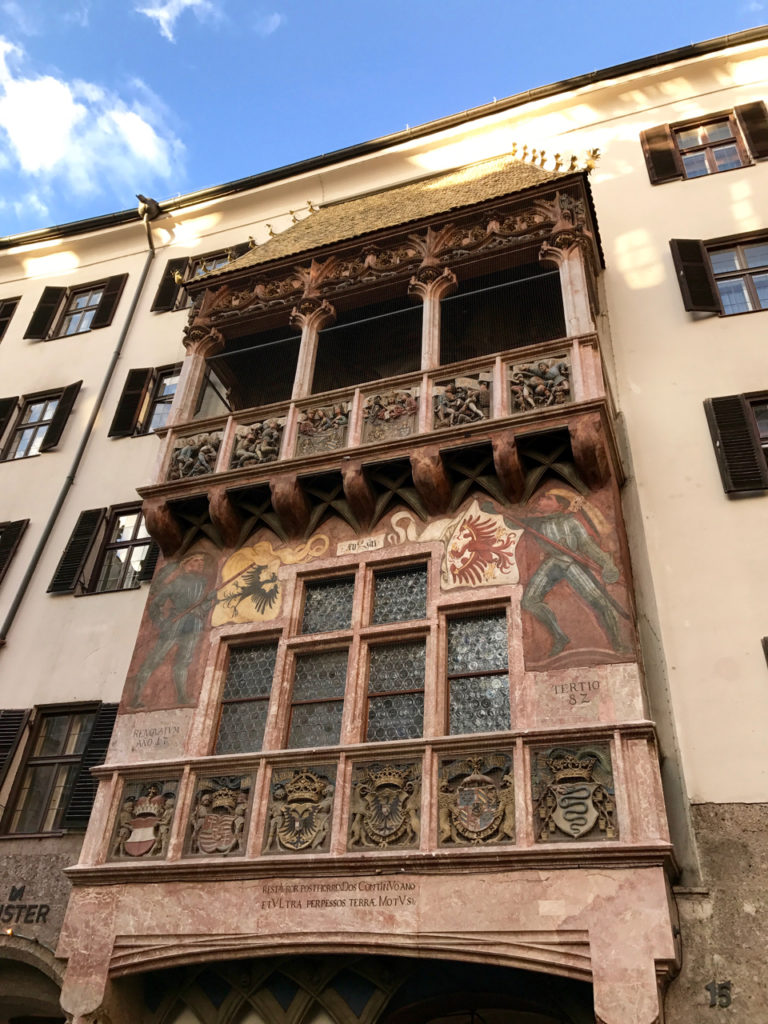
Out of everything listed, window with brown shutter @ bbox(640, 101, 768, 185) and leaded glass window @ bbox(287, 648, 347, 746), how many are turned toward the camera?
2

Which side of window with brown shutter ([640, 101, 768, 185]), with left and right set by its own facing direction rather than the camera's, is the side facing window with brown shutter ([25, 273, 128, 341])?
right

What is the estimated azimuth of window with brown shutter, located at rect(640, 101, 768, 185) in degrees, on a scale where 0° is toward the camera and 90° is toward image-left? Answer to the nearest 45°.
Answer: approximately 0°

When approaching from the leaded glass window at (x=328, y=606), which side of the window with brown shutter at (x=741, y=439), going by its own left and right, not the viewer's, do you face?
right

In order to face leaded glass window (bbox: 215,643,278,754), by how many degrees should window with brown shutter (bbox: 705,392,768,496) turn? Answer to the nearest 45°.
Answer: approximately 90° to its right

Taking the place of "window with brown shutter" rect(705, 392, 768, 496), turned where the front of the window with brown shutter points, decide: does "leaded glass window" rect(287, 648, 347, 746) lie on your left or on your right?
on your right

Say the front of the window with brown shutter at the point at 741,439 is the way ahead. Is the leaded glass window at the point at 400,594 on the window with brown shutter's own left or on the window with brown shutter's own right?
on the window with brown shutter's own right
